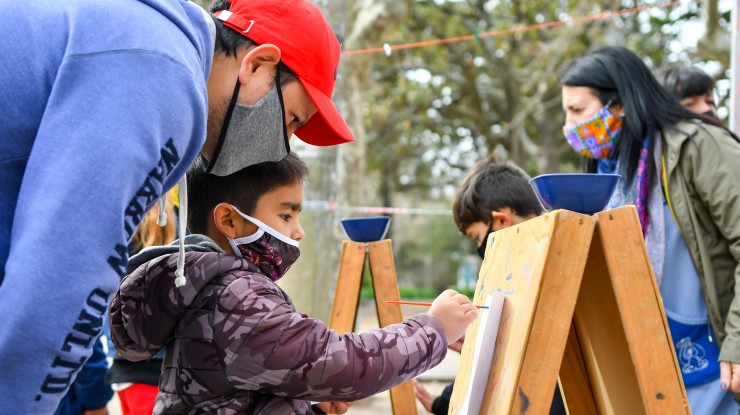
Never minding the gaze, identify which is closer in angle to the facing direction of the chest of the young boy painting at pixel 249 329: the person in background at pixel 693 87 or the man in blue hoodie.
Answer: the person in background

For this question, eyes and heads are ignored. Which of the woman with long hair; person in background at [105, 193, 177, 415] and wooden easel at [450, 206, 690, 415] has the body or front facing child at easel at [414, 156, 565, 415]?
the woman with long hair

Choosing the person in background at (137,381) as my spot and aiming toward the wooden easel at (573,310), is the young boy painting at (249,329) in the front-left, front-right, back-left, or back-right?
front-right

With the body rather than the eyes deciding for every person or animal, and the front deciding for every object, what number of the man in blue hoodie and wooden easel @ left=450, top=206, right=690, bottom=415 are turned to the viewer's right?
1

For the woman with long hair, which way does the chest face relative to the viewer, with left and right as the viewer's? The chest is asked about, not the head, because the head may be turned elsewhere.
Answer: facing to the left of the viewer

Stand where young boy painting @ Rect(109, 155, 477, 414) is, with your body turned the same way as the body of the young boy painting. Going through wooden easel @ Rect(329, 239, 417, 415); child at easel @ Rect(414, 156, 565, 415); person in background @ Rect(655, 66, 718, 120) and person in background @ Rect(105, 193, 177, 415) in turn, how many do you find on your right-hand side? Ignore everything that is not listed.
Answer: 0

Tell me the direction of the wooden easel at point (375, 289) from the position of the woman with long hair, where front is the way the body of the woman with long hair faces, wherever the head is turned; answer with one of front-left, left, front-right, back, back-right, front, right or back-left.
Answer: front

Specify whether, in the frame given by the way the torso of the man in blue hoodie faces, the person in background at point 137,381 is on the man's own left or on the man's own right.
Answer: on the man's own left

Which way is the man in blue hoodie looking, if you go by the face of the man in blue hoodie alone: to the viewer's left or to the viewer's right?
to the viewer's right

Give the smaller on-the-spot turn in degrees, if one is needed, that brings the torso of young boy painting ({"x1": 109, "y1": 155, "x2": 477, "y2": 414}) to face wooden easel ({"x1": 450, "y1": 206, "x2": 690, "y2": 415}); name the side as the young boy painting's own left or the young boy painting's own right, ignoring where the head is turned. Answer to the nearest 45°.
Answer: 0° — they already face it

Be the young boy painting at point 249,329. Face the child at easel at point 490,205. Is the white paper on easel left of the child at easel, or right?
right

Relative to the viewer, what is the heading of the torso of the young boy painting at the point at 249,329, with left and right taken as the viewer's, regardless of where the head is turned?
facing to the right of the viewer

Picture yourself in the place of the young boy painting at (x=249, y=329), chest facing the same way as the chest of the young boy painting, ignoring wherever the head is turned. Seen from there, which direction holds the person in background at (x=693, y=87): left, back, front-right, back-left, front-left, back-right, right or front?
front-left

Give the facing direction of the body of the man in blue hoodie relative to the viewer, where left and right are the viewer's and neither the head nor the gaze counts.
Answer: facing to the right of the viewer

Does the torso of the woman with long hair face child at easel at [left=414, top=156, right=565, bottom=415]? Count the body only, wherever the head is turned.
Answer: yes

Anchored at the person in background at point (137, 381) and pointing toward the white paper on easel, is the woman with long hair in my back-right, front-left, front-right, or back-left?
front-left
